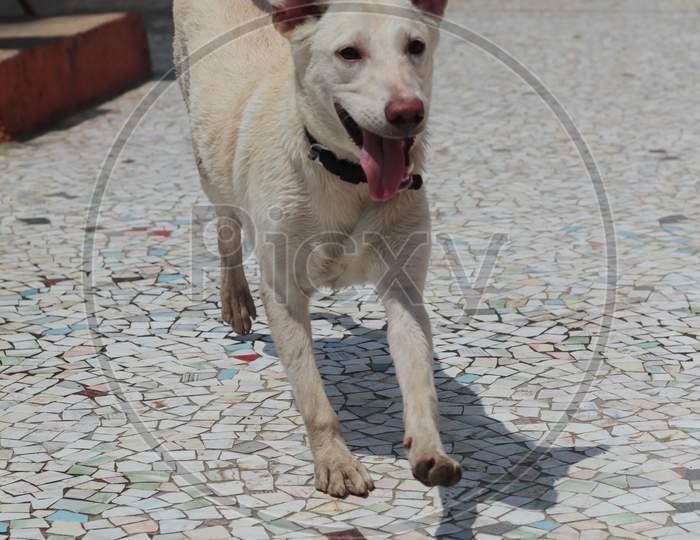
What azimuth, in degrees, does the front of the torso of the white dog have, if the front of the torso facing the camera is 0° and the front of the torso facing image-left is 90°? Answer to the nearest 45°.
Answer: approximately 315°
